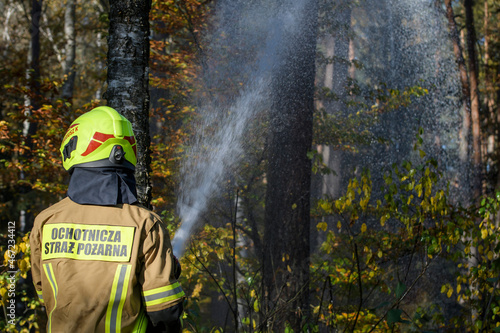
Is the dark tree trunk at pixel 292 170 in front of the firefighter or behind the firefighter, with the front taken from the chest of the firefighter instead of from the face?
in front

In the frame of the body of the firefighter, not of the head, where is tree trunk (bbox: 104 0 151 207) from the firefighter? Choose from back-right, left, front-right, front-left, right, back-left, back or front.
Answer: front-left

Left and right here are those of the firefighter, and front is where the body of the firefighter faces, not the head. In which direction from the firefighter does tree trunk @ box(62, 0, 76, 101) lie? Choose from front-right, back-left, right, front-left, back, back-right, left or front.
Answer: front-left

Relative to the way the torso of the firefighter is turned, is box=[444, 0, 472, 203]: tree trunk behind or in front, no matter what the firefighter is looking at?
in front

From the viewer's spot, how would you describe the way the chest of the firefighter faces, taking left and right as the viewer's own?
facing away from the viewer and to the right of the viewer

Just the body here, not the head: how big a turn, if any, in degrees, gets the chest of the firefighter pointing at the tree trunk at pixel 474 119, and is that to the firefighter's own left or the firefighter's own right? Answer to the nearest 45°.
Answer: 0° — they already face it
